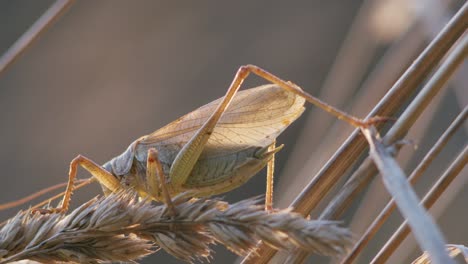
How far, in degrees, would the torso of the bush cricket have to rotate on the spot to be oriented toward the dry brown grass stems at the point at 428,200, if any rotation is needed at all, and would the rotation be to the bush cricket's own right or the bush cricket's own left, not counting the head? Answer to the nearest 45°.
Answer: approximately 135° to the bush cricket's own left

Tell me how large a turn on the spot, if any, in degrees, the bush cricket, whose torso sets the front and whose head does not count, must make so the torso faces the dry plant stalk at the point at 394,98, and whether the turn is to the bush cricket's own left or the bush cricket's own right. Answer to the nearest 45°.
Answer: approximately 135° to the bush cricket's own left

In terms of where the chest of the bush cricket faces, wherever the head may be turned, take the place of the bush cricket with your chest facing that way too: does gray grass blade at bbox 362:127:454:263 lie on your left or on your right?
on your left

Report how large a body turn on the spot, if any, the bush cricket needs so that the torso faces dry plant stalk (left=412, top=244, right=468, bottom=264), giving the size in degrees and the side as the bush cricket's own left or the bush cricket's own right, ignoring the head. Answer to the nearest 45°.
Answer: approximately 135° to the bush cricket's own left

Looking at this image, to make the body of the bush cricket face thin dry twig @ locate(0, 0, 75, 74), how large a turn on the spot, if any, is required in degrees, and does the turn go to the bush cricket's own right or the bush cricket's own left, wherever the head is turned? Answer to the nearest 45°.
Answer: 0° — it already faces it

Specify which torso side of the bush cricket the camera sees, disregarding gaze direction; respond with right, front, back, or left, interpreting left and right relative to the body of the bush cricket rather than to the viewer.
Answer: left
